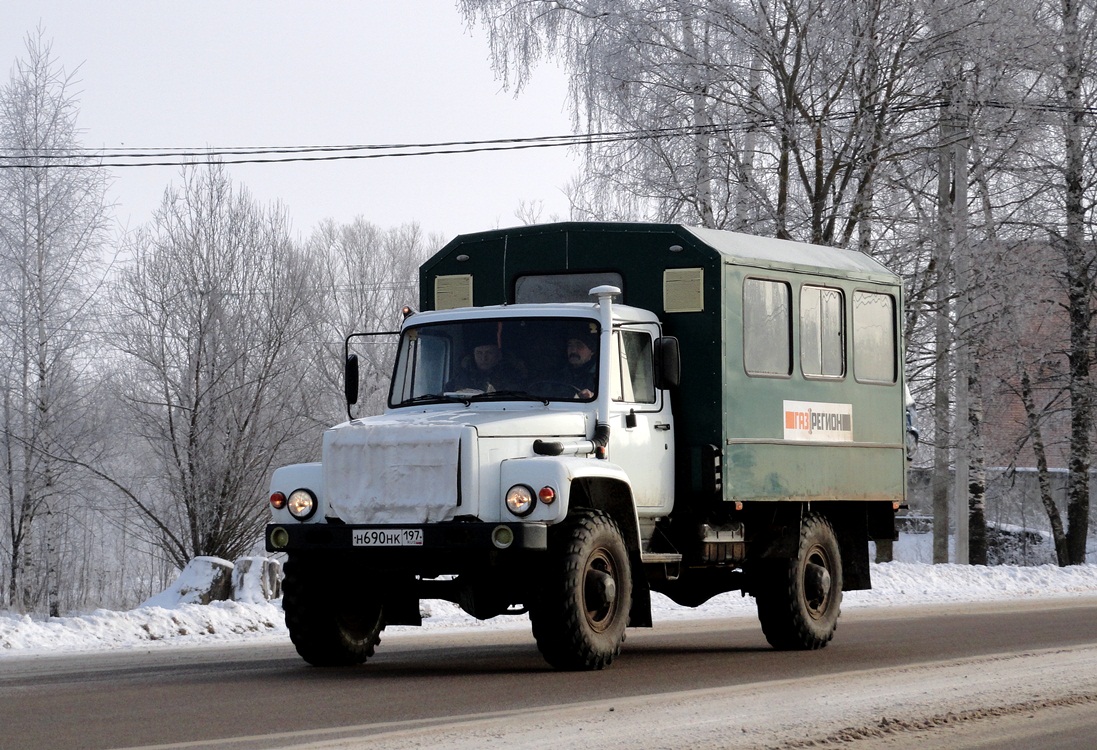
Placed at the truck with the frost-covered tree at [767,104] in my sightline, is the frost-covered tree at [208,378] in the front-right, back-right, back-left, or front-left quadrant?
front-left

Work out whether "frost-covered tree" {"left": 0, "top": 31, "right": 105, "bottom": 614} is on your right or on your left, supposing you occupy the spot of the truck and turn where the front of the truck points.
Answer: on your right

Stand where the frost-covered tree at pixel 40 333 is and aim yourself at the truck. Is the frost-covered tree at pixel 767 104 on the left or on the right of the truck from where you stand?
left

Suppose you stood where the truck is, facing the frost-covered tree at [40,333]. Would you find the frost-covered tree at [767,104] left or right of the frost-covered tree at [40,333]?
right

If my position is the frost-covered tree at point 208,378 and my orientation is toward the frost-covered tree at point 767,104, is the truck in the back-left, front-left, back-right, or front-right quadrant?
front-right

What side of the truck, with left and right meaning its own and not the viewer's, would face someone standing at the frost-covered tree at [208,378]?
right

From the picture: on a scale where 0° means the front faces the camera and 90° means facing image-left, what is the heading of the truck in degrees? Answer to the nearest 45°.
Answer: approximately 45°

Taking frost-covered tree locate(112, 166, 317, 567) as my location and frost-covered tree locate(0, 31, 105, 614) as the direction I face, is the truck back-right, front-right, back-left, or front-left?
back-left

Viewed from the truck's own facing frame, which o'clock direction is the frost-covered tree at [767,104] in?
The frost-covered tree is roughly at 5 o'clock from the truck.
